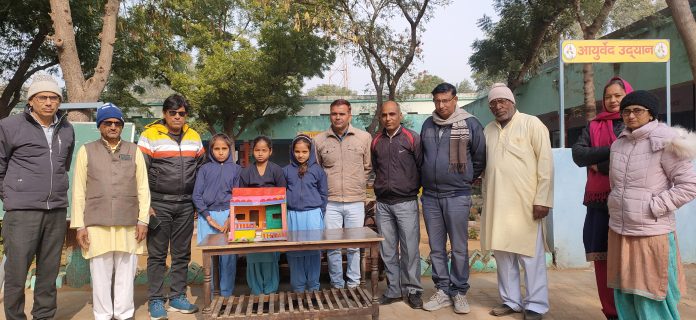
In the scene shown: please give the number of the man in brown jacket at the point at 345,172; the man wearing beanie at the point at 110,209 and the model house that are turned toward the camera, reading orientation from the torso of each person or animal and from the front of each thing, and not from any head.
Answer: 3

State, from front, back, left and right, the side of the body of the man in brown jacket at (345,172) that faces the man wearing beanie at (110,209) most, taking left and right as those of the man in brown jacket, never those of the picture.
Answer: right

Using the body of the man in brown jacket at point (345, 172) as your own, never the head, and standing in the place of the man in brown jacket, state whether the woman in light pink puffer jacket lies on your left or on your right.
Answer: on your left

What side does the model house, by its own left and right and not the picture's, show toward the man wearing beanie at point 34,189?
right

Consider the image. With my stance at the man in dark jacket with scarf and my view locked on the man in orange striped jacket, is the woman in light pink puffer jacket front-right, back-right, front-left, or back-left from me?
back-left

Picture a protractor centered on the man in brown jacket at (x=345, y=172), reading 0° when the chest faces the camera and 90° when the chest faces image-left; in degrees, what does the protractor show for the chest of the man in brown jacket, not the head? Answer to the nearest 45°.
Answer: approximately 0°

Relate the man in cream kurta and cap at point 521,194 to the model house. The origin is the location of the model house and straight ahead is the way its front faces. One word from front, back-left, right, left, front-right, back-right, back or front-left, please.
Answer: left

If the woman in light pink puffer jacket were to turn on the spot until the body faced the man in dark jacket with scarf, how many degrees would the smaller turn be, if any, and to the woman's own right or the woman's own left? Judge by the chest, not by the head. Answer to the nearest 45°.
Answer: approximately 45° to the woman's own right

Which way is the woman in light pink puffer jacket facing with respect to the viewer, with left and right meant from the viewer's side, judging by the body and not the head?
facing the viewer and to the left of the viewer

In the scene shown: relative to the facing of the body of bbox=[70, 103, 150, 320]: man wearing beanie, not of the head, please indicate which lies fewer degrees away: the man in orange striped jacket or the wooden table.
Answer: the wooden table

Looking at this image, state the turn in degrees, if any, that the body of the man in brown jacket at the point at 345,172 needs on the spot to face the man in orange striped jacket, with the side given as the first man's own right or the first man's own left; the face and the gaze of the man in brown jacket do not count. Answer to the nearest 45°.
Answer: approximately 90° to the first man's own right
